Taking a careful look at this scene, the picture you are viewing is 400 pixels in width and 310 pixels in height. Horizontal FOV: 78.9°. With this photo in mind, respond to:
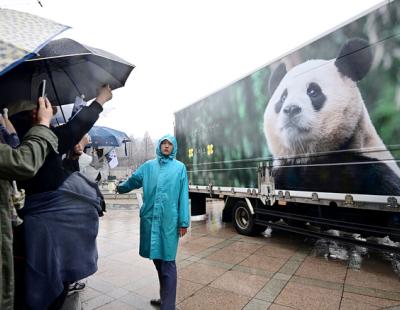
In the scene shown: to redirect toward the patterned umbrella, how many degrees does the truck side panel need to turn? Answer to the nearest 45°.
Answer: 0° — it already faces it

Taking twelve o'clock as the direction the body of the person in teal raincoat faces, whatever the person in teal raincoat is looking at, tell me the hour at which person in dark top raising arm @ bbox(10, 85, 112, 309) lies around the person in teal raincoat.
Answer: The person in dark top raising arm is roughly at 1 o'clock from the person in teal raincoat.

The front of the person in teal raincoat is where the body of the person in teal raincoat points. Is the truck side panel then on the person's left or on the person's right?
on the person's left

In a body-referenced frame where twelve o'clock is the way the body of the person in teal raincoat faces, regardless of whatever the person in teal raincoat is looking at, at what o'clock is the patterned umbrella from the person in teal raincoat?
The patterned umbrella is roughly at 1 o'clock from the person in teal raincoat.

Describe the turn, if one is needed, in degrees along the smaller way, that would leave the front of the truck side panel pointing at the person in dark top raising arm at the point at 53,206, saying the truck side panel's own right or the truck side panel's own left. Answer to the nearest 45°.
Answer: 0° — it already faces them

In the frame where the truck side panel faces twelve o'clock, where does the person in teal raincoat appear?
The person in teal raincoat is roughly at 12 o'clock from the truck side panel.
